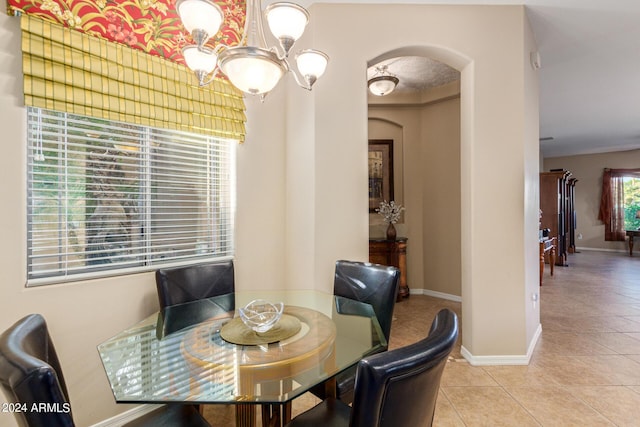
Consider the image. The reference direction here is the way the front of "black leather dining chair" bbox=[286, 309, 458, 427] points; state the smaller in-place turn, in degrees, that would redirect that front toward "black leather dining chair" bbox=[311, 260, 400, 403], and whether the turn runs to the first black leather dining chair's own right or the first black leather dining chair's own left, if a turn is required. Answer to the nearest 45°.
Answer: approximately 45° to the first black leather dining chair's own right

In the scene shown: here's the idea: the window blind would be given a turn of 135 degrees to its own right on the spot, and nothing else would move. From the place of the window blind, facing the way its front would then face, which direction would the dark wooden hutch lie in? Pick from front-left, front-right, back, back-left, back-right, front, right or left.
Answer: back

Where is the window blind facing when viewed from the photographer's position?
facing the viewer and to the right of the viewer

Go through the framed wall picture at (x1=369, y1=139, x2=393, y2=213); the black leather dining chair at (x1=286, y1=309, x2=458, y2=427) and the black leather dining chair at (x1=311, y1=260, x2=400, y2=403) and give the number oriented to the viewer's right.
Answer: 0

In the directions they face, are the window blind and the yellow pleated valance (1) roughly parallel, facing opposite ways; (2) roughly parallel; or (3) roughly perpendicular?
roughly parallel

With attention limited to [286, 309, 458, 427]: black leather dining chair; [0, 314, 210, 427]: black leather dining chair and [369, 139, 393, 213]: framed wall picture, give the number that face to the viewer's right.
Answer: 1

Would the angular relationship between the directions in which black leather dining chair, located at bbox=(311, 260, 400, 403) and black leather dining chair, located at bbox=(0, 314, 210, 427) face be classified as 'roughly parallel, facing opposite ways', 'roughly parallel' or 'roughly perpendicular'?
roughly parallel, facing opposite ways

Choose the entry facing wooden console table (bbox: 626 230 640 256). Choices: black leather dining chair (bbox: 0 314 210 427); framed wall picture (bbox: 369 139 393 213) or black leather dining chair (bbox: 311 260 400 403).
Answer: black leather dining chair (bbox: 0 314 210 427)

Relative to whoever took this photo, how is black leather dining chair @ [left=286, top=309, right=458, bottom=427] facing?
facing away from the viewer and to the left of the viewer

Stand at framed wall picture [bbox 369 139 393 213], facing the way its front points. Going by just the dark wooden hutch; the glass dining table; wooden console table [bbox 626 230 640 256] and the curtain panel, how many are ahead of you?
1

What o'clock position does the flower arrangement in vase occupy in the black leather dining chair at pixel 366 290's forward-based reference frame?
The flower arrangement in vase is roughly at 5 o'clock from the black leather dining chair.

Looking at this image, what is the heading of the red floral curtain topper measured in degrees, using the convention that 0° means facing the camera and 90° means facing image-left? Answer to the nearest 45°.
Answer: approximately 315°

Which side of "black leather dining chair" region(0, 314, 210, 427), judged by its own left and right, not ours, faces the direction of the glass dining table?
front

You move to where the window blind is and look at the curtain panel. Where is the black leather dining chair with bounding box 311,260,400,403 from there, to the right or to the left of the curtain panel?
right
